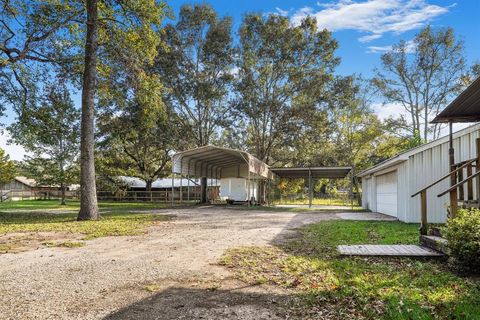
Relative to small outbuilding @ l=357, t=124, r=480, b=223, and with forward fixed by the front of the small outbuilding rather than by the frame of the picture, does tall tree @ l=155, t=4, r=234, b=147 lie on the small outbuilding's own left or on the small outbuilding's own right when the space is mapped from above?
on the small outbuilding's own right

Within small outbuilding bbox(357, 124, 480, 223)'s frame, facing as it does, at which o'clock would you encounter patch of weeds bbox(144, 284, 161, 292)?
The patch of weeds is roughly at 11 o'clock from the small outbuilding.

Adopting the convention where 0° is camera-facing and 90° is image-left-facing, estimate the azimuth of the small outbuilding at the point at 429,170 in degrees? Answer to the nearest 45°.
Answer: approximately 45°

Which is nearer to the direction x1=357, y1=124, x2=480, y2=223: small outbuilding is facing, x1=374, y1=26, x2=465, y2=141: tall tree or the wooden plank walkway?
the wooden plank walkway

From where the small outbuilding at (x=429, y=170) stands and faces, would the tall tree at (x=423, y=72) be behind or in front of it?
behind

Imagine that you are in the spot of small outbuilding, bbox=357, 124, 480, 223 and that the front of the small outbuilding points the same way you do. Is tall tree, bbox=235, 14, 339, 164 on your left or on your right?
on your right

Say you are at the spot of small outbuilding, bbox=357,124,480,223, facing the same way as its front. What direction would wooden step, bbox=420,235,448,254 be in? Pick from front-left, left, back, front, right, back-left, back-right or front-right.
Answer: front-left
